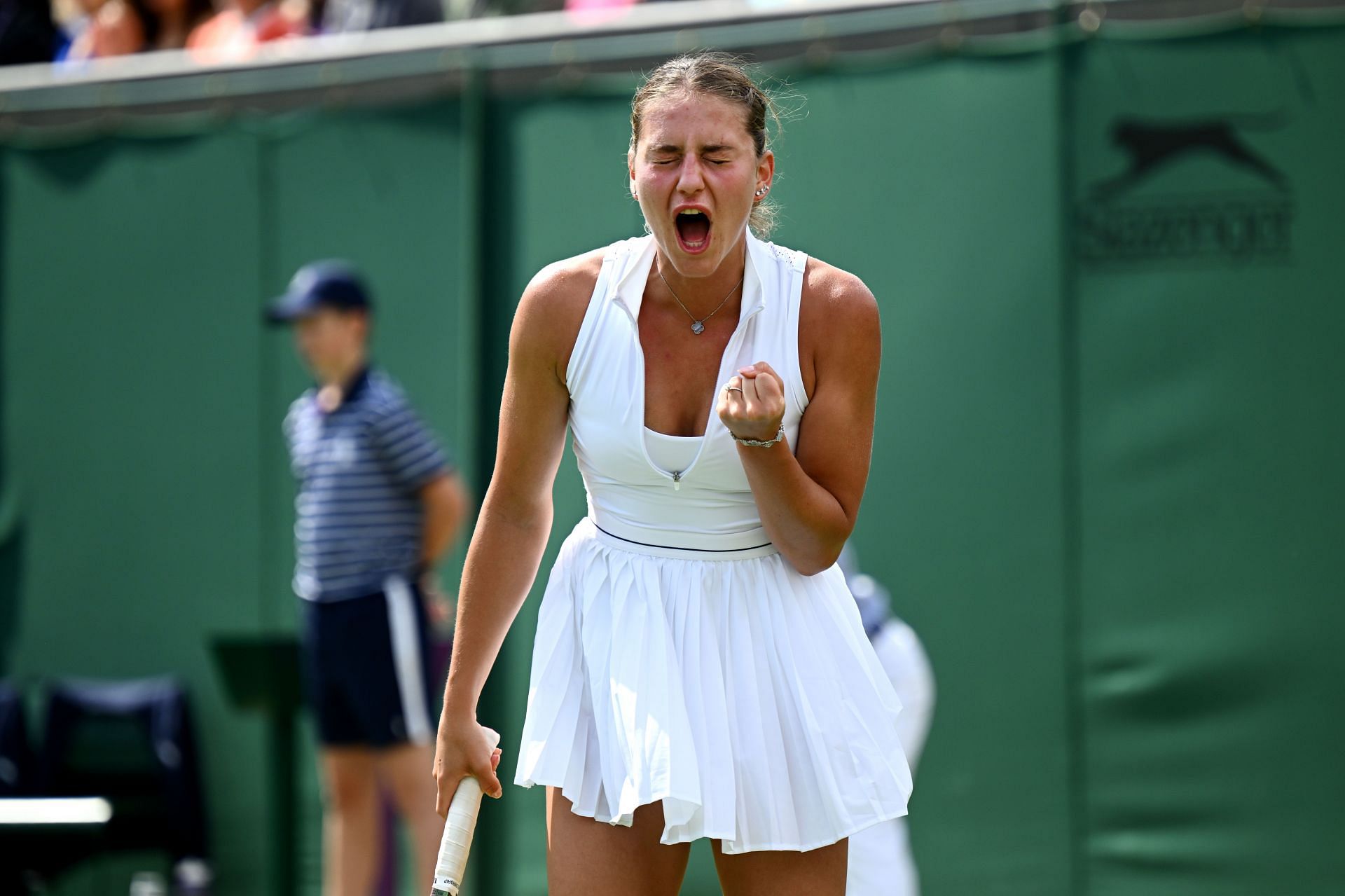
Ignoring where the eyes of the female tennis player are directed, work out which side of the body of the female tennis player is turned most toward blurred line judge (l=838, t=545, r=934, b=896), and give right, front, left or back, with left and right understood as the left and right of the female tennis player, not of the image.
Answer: back

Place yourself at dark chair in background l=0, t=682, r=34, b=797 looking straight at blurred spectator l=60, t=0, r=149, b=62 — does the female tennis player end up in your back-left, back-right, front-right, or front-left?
back-right

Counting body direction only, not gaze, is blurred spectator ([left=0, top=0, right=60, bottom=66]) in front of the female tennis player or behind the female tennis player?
behind

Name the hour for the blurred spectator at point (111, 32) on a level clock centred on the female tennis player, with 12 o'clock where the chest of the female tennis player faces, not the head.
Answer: The blurred spectator is roughly at 5 o'clock from the female tennis player.

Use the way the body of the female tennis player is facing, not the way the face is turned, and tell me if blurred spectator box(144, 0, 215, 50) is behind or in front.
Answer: behind

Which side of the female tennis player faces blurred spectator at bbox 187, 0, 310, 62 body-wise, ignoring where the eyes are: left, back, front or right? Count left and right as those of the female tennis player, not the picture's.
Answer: back

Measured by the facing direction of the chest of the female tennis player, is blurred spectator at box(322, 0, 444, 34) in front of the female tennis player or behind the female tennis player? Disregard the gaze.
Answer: behind

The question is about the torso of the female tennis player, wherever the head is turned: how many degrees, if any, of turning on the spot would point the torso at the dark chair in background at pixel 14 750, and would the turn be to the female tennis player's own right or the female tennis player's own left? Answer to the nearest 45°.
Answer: approximately 135° to the female tennis player's own right

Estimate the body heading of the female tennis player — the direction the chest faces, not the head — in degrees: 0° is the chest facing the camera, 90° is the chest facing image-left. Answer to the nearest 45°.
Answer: approximately 0°
